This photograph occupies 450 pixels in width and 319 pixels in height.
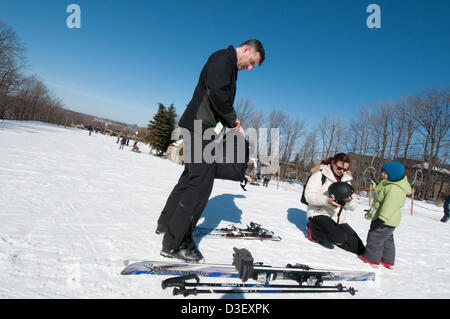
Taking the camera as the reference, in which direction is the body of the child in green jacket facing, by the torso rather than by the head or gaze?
to the viewer's left

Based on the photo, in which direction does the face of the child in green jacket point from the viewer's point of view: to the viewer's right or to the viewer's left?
to the viewer's left

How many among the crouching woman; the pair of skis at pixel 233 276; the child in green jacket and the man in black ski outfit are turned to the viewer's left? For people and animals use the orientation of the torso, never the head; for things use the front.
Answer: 2

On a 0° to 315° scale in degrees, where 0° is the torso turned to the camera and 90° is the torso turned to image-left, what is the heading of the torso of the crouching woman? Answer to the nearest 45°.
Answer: approximately 315°

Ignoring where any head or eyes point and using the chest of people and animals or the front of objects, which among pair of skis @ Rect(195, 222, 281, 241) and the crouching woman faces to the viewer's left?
the pair of skis

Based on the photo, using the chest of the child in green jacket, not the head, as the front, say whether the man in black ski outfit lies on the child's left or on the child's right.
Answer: on the child's left

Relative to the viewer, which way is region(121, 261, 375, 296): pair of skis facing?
to the viewer's left
